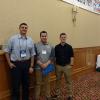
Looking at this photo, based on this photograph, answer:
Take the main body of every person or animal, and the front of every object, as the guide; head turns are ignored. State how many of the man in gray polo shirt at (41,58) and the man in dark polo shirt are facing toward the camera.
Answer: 2

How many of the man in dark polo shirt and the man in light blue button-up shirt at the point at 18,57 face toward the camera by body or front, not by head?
2

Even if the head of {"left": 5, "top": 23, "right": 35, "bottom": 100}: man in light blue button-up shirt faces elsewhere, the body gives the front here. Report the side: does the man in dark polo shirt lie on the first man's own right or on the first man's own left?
on the first man's own left

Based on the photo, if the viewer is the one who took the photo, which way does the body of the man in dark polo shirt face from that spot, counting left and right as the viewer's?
facing the viewer

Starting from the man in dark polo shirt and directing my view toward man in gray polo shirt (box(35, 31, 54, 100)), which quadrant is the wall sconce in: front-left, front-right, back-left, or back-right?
back-right

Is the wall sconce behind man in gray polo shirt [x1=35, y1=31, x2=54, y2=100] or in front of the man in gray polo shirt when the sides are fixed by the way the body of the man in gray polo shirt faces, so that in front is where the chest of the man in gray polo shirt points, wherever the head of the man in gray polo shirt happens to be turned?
behind

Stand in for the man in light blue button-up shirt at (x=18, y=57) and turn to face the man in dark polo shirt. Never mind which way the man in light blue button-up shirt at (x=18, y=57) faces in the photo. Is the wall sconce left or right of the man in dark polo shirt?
left

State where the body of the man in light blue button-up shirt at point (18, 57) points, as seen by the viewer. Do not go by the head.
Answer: toward the camera

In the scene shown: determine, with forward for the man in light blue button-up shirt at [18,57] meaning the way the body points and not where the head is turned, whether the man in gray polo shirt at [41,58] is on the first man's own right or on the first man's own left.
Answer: on the first man's own left

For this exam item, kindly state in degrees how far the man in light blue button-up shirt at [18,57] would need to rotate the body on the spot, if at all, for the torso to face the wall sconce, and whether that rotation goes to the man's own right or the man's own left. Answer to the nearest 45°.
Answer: approximately 135° to the man's own left

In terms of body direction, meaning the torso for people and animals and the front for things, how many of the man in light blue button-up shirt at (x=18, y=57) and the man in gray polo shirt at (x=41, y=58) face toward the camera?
2

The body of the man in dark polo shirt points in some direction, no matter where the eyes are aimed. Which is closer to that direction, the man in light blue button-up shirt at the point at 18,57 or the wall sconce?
the man in light blue button-up shirt

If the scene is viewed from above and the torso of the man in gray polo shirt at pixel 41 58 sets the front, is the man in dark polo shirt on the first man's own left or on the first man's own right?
on the first man's own left

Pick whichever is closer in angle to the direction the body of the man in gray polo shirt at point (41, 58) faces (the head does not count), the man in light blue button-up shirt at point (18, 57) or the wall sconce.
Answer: the man in light blue button-up shirt
